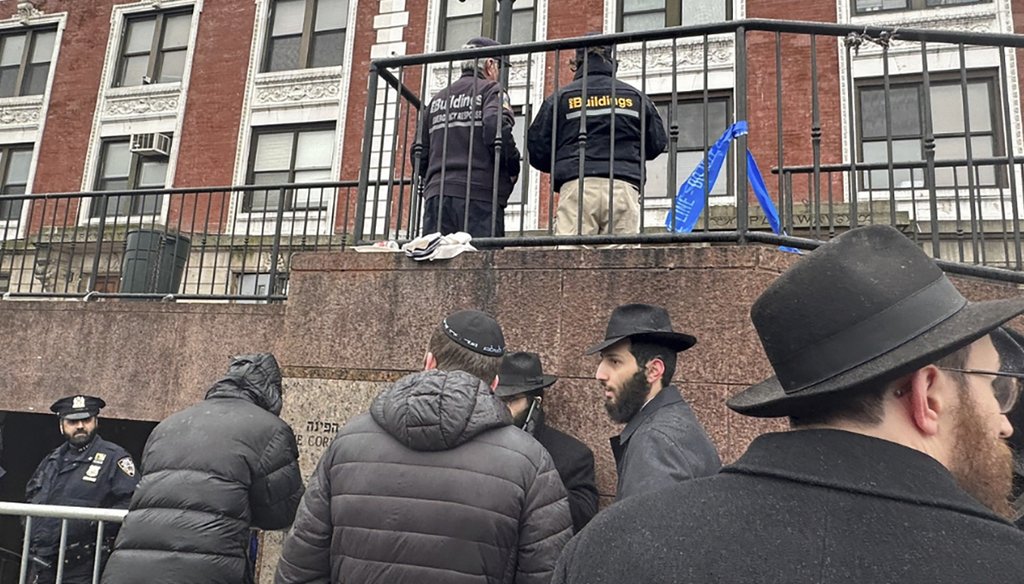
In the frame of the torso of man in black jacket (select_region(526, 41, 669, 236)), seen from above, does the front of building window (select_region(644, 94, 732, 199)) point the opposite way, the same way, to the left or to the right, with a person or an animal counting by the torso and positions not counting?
the opposite way

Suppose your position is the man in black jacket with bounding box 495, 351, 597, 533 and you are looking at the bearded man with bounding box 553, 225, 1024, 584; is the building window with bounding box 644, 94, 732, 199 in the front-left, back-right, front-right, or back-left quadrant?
back-left

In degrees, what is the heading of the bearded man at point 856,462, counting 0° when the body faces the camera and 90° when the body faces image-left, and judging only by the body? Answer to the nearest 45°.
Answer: approximately 225°

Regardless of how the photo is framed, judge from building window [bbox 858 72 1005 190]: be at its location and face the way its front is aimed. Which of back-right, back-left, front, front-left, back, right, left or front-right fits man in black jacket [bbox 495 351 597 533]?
front

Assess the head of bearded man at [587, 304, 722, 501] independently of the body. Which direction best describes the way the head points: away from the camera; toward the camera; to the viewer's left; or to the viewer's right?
to the viewer's left

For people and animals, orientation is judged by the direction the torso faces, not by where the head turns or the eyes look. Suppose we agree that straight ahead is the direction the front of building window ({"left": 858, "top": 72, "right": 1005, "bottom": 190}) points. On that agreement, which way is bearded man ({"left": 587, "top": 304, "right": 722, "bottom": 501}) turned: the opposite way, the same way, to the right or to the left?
to the right

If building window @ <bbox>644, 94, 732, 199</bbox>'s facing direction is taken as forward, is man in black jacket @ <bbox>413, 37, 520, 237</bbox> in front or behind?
in front

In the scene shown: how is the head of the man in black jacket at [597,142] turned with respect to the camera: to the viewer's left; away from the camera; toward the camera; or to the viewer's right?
away from the camera

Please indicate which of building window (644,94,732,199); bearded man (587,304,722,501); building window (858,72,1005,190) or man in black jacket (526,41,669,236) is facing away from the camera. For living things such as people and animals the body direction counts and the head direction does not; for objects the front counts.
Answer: the man in black jacket

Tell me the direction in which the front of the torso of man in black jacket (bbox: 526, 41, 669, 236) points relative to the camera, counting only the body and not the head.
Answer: away from the camera

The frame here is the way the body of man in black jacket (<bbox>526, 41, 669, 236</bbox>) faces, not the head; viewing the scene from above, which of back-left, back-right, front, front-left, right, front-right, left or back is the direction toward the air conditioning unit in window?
front-left

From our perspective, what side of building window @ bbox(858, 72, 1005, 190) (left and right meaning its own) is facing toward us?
front

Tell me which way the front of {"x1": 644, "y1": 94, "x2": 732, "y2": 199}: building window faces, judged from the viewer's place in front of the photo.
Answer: facing the viewer

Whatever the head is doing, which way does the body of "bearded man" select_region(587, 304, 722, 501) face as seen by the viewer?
to the viewer's left
